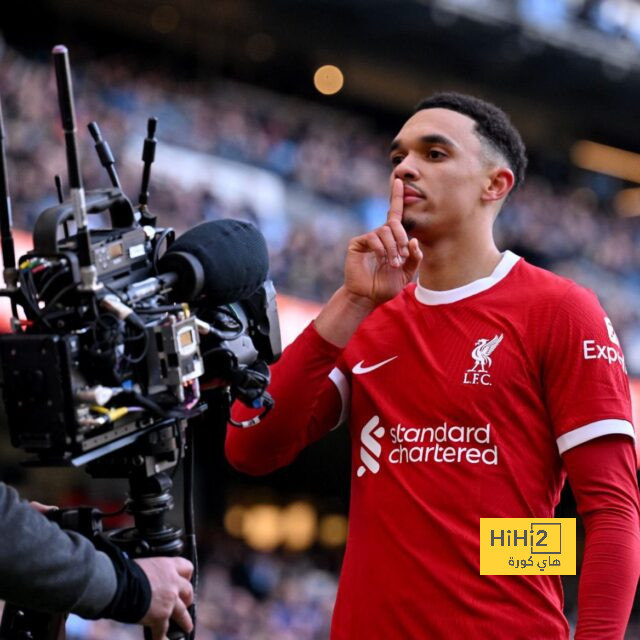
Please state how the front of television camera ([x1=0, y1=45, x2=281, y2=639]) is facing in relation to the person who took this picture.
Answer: facing away from the viewer and to the right of the viewer
